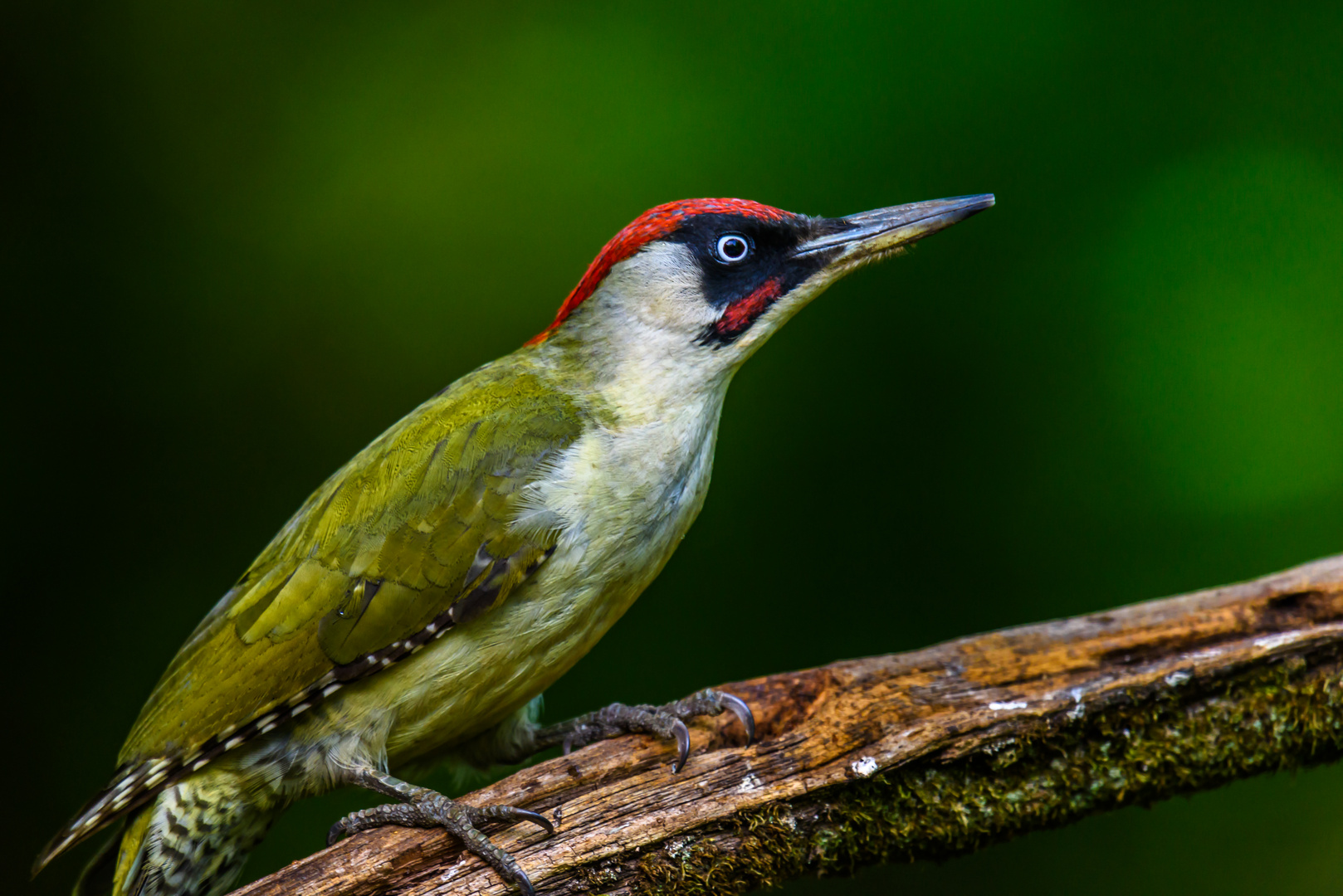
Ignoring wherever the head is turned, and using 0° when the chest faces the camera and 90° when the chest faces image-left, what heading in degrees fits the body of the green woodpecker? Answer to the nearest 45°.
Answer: approximately 270°
